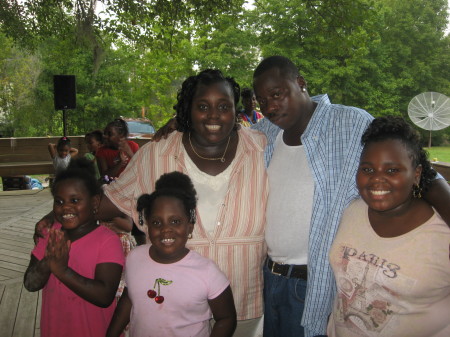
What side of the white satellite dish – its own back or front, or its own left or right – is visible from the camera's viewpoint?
front

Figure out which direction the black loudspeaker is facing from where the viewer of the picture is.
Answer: facing the viewer

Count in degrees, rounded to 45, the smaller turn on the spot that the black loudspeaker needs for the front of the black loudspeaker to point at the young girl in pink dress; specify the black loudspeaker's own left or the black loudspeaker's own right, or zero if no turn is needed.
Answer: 0° — it already faces them

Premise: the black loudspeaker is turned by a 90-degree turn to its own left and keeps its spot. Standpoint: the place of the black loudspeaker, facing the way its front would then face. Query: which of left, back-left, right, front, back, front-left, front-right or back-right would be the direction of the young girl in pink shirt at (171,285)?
right

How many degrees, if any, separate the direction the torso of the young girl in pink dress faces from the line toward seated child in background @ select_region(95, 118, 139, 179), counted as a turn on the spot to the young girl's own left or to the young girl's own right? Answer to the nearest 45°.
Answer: approximately 135° to the young girl's own right

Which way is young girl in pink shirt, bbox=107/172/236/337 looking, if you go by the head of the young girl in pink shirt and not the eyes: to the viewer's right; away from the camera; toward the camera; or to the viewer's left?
toward the camera

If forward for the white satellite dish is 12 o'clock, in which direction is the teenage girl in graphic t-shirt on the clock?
The teenage girl in graphic t-shirt is roughly at 12 o'clock from the white satellite dish.

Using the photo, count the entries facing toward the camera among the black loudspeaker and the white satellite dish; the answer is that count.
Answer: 2

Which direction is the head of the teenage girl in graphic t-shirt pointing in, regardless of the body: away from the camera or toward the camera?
toward the camera

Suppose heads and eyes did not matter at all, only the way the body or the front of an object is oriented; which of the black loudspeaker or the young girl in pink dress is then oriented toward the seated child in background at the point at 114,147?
the black loudspeaker

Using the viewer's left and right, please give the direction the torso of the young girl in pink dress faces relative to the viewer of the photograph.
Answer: facing the viewer and to the left of the viewer

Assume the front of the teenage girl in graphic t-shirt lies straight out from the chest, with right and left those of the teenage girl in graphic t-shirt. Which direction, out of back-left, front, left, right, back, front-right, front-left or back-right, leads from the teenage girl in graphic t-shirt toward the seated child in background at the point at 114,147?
right

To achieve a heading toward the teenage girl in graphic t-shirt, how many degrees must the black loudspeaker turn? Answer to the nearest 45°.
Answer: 0° — it already faces them

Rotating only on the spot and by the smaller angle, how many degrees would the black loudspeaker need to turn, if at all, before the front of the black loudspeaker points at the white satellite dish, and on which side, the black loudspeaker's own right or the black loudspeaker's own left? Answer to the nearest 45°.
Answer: approximately 90° to the black loudspeaker's own left

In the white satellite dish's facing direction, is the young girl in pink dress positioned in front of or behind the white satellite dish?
in front

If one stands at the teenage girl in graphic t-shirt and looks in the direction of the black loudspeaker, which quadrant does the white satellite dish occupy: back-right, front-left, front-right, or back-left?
front-right
